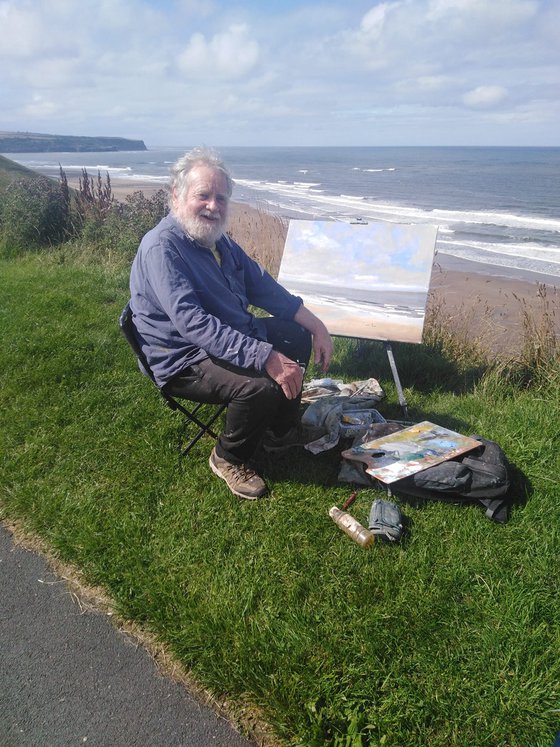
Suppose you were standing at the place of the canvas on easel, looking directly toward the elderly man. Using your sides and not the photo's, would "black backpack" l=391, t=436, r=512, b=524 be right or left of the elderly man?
left

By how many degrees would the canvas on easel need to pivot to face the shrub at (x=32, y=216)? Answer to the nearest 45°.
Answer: approximately 135° to its right

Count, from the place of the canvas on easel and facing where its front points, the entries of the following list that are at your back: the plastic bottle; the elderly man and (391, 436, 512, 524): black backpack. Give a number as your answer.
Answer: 0

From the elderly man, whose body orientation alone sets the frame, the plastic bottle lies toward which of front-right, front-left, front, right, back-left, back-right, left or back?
front

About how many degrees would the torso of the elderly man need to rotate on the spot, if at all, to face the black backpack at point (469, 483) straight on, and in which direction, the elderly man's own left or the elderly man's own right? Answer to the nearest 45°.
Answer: approximately 45° to the elderly man's own left

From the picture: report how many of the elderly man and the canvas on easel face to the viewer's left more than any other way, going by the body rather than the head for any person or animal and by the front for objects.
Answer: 0

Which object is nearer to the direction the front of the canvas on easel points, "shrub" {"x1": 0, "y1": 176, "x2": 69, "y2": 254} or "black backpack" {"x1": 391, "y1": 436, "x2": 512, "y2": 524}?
the black backpack

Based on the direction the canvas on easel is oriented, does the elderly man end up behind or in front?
in front

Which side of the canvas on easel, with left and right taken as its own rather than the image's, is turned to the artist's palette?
front

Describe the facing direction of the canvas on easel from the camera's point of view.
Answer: facing the viewer

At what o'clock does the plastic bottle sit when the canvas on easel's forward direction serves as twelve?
The plastic bottle is roughly at 12 o'clock from the canvas on easel.

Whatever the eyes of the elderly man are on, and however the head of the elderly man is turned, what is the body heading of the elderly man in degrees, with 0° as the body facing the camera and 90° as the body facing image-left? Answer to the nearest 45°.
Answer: approximately 315°

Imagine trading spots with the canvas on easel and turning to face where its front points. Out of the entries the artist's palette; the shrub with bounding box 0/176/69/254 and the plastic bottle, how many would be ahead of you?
2
